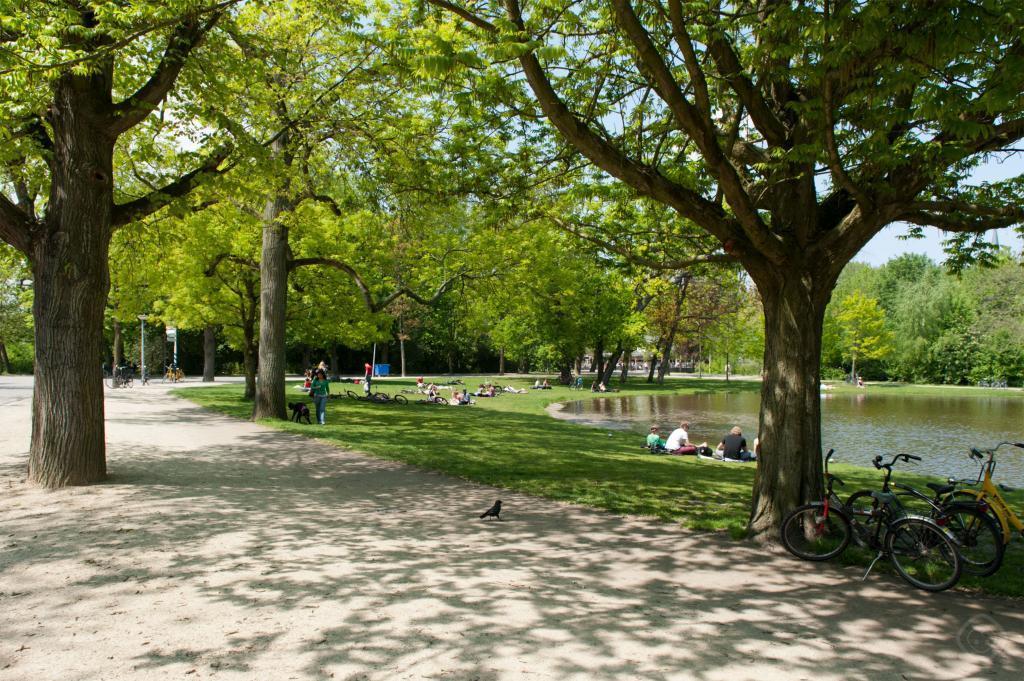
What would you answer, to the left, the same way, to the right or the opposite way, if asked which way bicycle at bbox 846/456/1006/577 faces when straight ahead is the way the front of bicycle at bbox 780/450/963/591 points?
the same way

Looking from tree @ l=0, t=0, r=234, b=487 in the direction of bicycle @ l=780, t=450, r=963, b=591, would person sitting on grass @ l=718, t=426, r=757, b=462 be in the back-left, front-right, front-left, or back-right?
front-left

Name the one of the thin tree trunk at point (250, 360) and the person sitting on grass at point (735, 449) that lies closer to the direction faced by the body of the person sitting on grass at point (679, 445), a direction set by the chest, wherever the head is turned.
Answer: the person sitting on grass

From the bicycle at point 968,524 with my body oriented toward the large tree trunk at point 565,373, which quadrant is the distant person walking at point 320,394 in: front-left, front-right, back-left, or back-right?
front-left

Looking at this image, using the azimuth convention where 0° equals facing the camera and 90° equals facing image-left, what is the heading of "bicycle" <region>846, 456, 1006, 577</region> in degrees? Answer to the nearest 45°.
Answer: approximately 135°
